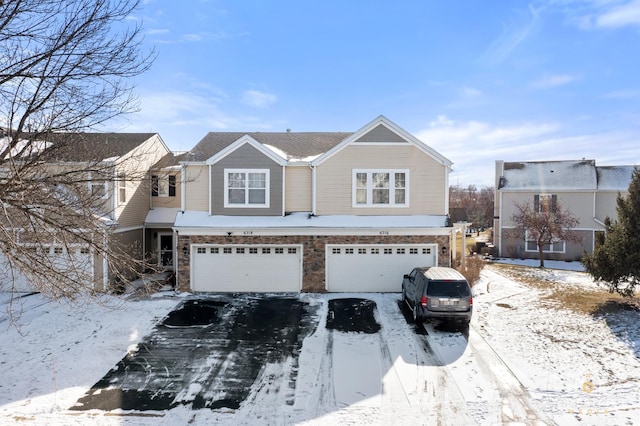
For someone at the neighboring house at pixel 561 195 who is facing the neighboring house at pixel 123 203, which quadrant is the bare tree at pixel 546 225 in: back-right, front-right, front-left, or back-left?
front-left

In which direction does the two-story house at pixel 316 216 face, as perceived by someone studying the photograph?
facing the viewer

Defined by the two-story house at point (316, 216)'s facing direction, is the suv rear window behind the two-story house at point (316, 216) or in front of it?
in front

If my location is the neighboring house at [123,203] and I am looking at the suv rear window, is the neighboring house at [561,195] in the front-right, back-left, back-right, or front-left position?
front-left

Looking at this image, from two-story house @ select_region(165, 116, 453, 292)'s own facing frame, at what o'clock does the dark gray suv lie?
The dark gray suv is roughly at 11 o'clock from the two-story house.

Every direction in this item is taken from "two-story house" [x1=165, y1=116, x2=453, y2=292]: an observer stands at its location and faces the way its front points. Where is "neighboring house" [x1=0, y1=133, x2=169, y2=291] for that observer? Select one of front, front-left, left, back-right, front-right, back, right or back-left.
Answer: right
